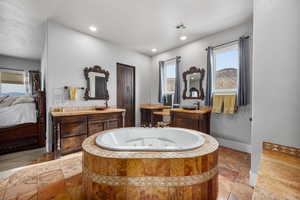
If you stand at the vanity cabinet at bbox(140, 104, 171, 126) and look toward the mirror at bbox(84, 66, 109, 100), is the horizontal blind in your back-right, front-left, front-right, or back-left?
front-right

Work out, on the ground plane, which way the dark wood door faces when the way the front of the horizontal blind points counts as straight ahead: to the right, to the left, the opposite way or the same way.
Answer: the same way

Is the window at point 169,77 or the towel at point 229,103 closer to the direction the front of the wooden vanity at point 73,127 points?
the towel

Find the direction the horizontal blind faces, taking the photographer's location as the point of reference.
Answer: facing the viewer

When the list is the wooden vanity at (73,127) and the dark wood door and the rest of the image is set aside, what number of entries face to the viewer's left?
0

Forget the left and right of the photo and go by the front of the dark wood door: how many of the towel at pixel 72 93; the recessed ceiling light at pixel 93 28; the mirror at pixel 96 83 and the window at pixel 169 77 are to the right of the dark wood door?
3

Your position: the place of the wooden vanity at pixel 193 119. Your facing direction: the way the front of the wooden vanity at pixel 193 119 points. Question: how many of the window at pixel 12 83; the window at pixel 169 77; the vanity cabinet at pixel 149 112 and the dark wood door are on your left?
0

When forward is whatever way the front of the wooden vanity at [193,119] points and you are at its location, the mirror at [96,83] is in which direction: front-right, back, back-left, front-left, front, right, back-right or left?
front-right

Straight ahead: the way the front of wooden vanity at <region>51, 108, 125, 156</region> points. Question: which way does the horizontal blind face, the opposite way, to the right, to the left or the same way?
the same way

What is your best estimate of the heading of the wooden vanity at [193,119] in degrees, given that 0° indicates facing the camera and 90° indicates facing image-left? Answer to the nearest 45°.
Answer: approximately 45°

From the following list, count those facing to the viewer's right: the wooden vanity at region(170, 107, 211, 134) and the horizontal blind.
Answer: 0

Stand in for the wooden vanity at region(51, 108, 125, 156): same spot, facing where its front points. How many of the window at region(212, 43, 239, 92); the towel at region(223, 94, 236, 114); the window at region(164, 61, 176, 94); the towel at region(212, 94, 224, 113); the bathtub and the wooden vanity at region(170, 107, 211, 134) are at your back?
0

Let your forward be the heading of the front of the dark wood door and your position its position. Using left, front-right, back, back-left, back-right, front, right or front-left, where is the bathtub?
front-right

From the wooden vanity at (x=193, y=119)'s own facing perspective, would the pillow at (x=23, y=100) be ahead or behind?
ahead

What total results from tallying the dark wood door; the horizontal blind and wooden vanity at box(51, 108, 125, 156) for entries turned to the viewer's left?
0

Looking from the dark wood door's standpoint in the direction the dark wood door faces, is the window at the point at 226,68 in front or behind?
in front

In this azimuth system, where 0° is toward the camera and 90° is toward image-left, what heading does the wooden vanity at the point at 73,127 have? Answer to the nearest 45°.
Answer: approximately 315°

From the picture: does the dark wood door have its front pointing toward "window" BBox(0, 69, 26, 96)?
no
